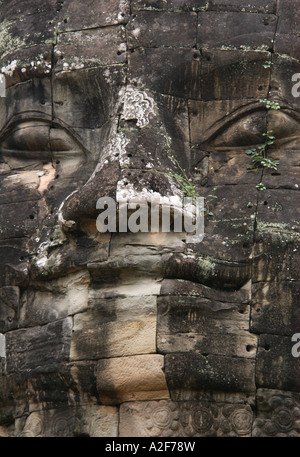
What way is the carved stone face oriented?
toward the camera
